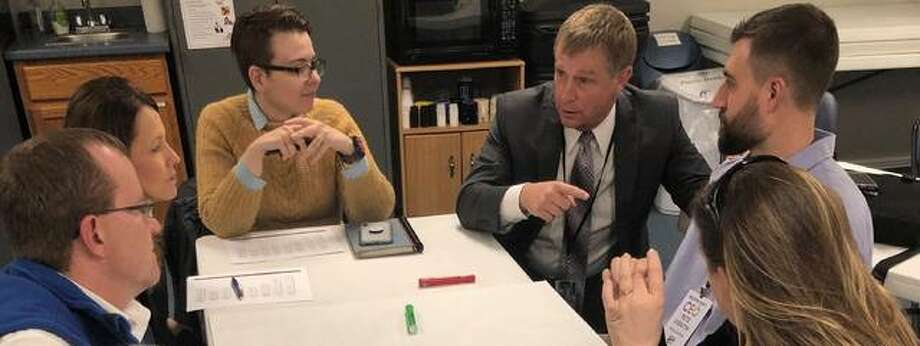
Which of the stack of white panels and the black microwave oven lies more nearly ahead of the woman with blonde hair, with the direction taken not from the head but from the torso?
the black microwave oven

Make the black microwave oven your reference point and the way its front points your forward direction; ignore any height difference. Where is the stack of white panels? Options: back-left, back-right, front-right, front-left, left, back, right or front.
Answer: left

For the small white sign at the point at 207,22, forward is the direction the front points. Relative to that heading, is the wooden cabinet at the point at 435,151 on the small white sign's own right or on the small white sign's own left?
on the small white sign's own left

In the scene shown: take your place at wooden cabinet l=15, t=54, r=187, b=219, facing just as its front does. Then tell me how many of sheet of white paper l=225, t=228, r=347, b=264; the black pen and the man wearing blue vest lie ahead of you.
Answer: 3

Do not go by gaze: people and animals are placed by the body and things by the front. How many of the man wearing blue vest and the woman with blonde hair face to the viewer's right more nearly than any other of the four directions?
1

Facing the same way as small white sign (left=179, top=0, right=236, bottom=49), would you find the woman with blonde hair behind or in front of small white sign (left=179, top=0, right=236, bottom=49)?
in front

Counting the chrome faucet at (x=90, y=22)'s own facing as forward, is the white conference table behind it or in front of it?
in front

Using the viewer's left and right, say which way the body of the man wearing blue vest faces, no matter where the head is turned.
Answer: facing to the right of the viewer

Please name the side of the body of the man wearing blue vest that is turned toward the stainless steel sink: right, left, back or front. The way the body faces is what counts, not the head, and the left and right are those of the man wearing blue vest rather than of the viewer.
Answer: left

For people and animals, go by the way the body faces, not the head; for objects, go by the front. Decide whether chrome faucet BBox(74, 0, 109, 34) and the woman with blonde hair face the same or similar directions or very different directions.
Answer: very different directions

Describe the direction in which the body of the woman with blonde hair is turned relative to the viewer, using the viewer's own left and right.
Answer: facing away from the viewer and to the left of the viewer
